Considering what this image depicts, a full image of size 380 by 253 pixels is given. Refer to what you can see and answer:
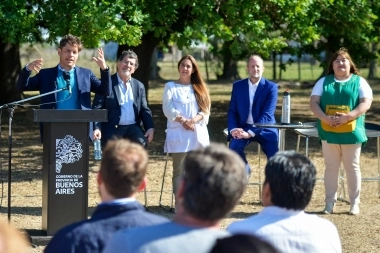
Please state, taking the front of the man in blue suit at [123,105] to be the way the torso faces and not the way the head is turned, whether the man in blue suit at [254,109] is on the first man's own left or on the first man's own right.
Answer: on the first man's own left

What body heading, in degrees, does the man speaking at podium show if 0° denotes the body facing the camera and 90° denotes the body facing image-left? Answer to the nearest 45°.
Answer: approximately 0°

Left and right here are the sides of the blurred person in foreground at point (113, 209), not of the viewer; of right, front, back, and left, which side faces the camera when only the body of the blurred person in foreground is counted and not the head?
back

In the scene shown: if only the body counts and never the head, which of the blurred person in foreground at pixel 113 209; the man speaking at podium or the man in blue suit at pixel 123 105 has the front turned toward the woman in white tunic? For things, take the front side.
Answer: the blurred person in foreground

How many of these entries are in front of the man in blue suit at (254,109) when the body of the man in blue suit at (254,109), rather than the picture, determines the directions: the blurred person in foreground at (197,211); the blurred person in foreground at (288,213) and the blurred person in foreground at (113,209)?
3

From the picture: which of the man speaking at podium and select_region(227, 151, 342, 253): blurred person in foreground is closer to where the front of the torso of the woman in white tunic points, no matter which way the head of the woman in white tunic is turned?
the blurred person in foreground

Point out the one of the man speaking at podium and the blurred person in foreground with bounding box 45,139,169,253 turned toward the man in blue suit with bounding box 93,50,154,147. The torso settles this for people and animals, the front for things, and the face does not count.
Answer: the blurred person in foreground

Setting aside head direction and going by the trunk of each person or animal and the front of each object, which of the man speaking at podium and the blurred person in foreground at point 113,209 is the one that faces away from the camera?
the blurred person in foreground

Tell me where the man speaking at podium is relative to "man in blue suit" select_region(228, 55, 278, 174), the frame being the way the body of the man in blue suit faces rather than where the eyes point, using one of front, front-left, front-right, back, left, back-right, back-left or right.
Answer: front-right

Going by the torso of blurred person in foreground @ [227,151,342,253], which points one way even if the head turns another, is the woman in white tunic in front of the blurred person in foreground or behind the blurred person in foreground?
in front
